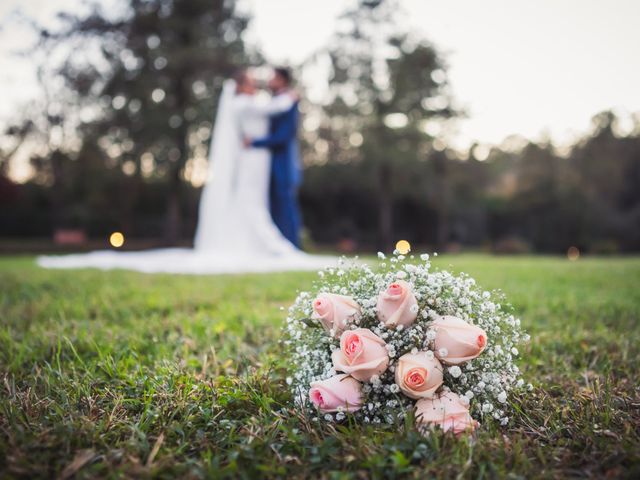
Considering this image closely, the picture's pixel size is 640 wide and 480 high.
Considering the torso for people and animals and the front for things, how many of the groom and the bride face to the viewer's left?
1

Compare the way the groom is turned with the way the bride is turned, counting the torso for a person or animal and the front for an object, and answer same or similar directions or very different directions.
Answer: very different directions

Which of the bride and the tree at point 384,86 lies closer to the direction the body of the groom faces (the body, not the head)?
the bride

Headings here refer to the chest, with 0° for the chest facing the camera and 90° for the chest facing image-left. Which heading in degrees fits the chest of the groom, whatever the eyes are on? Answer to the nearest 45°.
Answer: approximately 90°

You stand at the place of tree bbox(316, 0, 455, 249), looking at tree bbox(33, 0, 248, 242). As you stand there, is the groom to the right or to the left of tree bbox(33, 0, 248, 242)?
left

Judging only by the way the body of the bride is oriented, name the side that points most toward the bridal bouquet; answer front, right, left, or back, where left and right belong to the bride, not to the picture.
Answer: right

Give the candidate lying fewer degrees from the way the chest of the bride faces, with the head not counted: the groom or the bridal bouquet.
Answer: the groom

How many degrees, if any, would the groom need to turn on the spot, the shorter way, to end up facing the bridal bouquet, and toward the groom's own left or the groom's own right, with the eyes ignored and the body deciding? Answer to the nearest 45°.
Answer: approximately 90° to the groom's own left

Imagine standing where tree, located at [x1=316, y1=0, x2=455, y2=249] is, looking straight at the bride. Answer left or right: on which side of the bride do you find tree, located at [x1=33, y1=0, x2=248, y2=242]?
right

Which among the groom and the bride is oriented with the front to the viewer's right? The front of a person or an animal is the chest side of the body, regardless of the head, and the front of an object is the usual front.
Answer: the bride

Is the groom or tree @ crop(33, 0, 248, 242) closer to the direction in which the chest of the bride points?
the groom

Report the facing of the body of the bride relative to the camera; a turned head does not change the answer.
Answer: to the viewer's right
